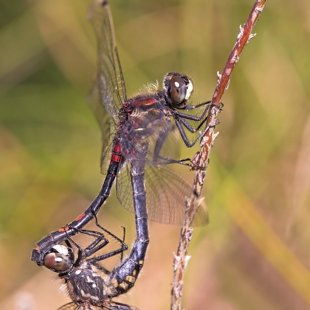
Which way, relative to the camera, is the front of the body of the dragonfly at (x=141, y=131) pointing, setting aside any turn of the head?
to the viewer's right
